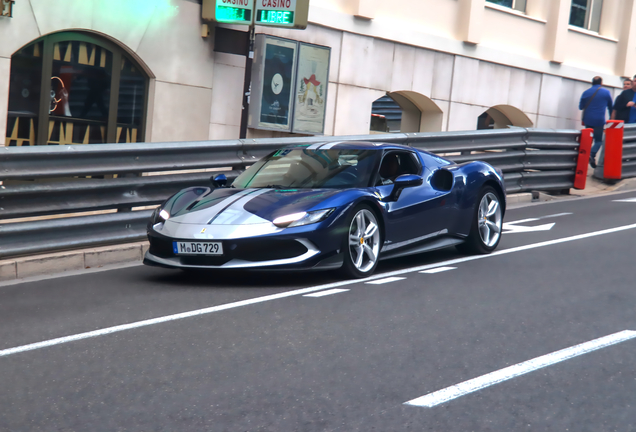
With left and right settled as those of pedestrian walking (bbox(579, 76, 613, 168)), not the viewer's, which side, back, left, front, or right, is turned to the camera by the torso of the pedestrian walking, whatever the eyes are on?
back

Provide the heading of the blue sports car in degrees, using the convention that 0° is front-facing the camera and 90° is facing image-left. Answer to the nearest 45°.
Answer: approximately 45°

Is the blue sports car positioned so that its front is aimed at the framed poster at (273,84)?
no

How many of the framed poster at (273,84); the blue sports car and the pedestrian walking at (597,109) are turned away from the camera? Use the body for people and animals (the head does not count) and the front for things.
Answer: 1

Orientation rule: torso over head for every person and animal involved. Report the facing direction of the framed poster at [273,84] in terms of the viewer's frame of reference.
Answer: facing the viewer and to the right of the viewer

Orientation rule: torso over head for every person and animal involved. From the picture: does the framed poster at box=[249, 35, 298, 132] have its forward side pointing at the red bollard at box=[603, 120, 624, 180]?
no

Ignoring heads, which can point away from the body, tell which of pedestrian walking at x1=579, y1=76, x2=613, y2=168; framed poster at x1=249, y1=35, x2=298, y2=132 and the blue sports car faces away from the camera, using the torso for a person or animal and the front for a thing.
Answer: the pedestrian walking

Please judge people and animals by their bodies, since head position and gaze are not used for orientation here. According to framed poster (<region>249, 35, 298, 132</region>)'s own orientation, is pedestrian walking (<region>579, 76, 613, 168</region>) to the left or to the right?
on its left

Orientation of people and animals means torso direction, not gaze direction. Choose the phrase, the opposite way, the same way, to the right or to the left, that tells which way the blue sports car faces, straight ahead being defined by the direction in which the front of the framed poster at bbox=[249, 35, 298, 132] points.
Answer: to the right

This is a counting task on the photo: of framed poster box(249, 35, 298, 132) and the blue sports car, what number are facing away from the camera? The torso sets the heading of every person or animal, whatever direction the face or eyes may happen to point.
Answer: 0

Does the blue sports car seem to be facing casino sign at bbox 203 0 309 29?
no

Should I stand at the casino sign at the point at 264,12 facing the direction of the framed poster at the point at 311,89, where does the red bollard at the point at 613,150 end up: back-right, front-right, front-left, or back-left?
front-right

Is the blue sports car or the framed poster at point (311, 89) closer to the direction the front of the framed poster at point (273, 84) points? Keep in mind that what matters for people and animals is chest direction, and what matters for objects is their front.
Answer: the blue sports car

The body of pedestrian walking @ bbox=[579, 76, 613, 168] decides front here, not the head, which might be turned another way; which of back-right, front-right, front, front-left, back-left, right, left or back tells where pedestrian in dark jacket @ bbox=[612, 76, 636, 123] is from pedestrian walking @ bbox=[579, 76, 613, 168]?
right
